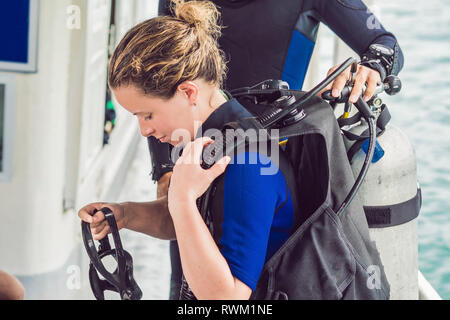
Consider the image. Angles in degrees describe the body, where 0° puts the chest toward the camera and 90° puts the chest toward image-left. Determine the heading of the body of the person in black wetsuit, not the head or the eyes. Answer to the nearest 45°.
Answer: approximately 0°
